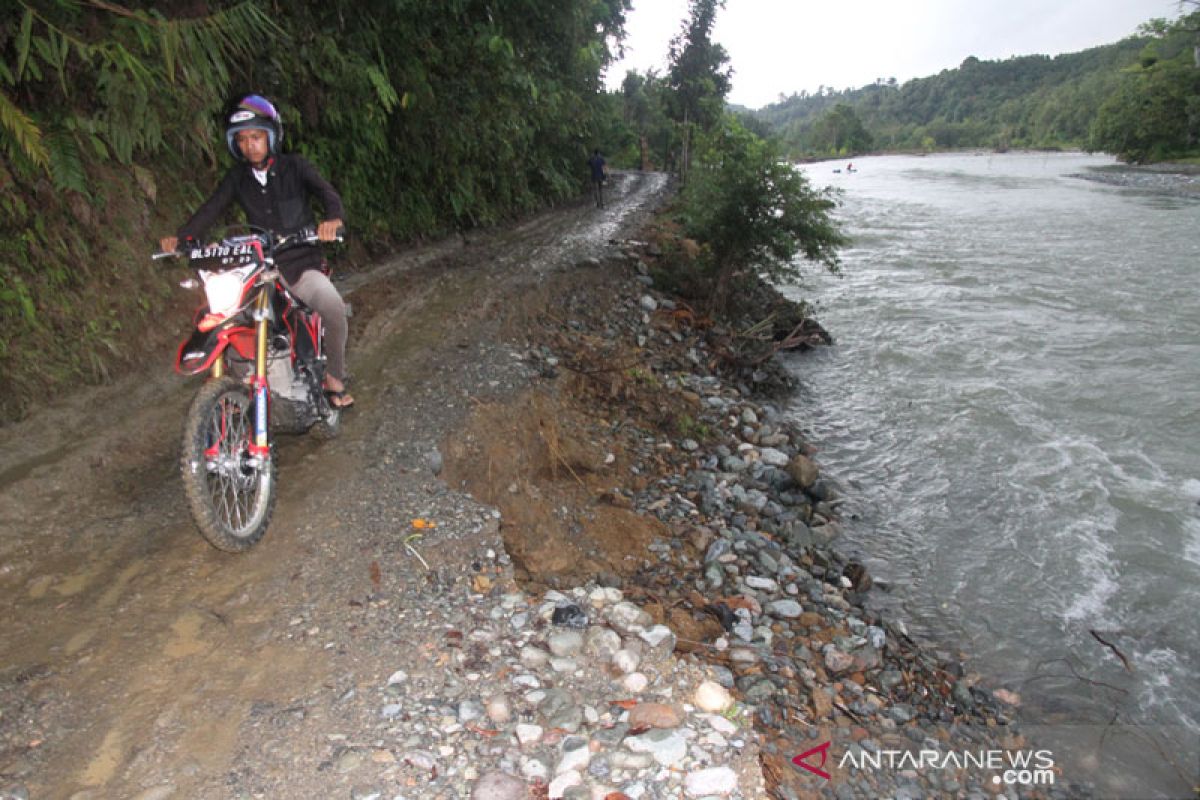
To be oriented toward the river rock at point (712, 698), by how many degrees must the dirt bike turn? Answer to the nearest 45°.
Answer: approximately 90° to its left

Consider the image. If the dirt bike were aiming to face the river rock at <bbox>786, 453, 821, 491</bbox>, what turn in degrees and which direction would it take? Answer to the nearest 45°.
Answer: approximately 135° to its left

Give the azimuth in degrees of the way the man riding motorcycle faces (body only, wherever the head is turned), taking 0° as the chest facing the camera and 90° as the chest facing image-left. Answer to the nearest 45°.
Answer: approximately 45°

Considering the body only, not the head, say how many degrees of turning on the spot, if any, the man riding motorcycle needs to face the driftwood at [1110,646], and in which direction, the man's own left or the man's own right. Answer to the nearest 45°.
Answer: approximately 90° to the man's own left

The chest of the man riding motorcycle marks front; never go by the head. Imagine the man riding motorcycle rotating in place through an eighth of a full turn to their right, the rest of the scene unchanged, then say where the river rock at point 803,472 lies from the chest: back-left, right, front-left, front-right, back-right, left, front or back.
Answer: back

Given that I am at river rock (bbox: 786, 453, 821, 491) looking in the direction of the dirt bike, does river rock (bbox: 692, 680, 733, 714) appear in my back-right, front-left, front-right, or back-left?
front-left

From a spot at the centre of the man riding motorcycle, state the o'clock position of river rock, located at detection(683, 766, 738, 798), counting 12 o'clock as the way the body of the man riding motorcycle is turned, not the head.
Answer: The river rock is roughly at 10 o'clock from the man riding motorcycle.

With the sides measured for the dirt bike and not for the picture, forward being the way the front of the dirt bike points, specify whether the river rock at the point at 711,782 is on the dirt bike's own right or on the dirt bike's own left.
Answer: on the dirt bike's own left

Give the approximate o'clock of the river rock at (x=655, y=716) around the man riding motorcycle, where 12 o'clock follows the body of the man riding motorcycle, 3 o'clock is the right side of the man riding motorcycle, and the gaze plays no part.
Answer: The river rock is roughly at 10 o'clock from the man riding motorcycle.

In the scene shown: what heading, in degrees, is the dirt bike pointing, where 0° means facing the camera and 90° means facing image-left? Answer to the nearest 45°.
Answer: approximately 45°
